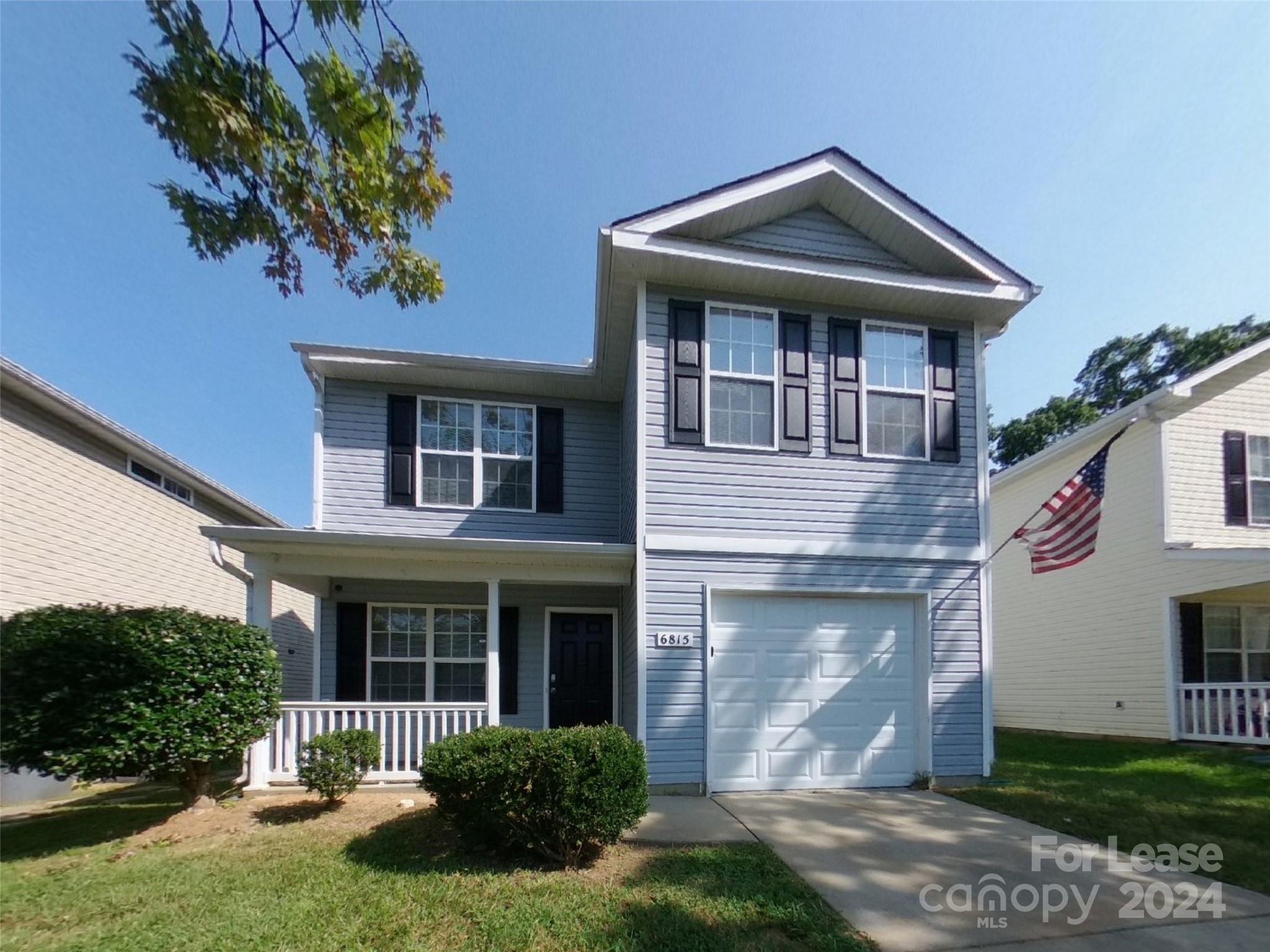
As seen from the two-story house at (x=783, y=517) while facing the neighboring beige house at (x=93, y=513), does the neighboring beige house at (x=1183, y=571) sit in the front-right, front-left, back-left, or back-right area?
back-right

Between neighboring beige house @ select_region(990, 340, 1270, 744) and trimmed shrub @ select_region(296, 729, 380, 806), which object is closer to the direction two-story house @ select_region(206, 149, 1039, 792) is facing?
the trimmed shrub

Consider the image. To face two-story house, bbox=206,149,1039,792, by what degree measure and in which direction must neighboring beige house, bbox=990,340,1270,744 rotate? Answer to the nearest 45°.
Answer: approximately 90° to its right

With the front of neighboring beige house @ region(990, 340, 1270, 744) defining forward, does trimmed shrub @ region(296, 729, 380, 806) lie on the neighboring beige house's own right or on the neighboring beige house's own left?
on the neighboring beige house's own right

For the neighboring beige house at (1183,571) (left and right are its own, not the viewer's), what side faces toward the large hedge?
right

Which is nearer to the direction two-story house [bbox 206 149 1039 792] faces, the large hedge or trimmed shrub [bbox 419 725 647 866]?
the trimmed shrub

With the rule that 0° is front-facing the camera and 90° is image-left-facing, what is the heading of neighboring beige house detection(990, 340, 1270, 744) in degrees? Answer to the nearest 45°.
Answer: approximately 315°

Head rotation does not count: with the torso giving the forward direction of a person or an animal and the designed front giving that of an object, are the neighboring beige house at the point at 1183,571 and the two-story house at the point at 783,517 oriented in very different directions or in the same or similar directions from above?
same or similar directions

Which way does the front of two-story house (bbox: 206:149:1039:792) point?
toward the camera

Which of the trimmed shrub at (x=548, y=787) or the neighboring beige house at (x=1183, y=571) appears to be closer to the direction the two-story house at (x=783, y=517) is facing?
the trimmed shrub

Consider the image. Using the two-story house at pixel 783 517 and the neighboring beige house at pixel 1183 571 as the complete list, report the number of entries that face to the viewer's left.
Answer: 0

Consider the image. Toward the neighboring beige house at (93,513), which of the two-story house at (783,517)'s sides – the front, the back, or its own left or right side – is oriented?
right

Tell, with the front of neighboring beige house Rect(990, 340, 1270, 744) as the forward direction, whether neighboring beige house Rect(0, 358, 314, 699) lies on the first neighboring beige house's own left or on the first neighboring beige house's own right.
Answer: on the first neighboring beige house's own right
